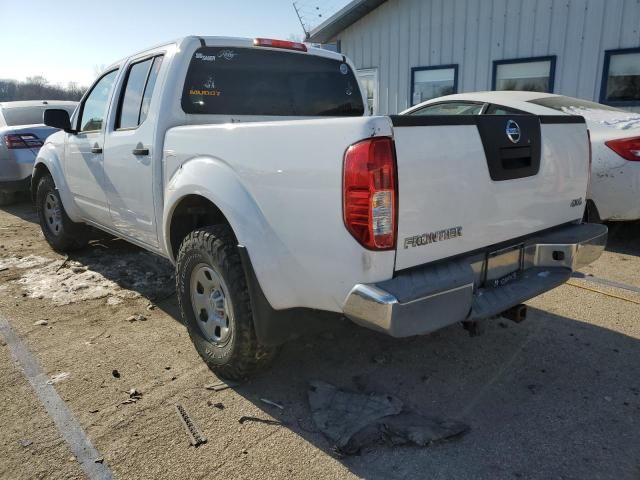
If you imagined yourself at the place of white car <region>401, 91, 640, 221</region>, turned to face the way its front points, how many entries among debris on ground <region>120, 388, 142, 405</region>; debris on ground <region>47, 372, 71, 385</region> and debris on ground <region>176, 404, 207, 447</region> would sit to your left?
3

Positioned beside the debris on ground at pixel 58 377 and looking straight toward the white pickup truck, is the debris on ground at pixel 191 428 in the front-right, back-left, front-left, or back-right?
front-right

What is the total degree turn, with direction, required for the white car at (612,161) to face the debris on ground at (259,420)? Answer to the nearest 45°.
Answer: approximately 90° to its left

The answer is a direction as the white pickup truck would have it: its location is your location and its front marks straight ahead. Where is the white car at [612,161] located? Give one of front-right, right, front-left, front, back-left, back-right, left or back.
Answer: right

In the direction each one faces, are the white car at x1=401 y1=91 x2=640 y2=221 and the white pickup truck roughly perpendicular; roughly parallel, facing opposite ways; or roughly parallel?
roughly parallel

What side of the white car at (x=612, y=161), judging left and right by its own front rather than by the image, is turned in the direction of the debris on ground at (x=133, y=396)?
left

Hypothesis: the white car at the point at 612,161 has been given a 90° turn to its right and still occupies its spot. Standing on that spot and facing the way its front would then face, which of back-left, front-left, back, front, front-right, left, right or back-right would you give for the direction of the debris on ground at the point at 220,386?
back

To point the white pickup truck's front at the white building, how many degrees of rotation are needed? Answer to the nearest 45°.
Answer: approximately 90° to its right

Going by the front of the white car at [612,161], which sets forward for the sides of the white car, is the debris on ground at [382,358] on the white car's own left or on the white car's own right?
on the white car's own left

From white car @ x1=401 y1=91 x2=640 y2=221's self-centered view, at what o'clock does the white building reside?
The white building is roughly at 1 o'clock from the white car.

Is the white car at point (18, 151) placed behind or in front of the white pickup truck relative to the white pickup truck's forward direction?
in front

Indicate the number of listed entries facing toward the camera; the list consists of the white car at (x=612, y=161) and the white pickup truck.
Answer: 0

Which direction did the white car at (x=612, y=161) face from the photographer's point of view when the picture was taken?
facing away from the viewer and to the left of the viewer

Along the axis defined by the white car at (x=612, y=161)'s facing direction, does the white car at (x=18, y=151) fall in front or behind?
in front

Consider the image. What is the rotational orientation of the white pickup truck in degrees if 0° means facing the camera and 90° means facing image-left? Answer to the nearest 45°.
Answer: approximately 135°
